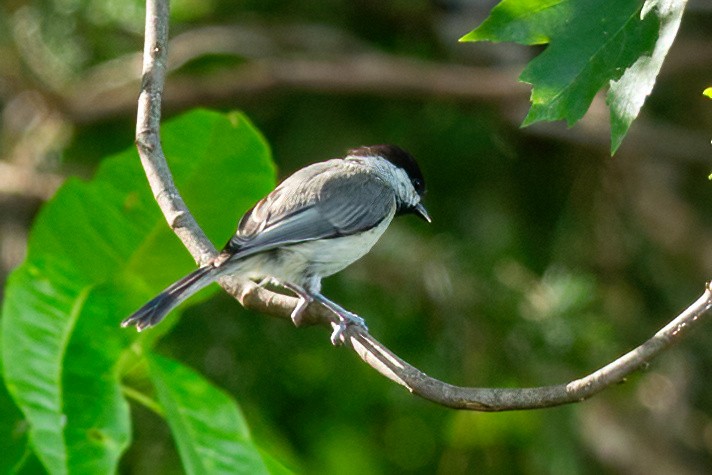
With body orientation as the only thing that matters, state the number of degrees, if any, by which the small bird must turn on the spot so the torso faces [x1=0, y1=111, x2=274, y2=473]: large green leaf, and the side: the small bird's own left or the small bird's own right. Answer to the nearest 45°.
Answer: approximately 180°

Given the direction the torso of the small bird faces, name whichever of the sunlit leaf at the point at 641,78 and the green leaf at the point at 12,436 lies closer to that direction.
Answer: the sunlit leaf

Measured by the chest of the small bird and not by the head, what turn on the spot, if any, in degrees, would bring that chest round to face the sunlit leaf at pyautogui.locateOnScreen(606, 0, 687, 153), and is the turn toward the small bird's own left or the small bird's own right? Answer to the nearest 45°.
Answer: approximately 45° to the small bird's own right

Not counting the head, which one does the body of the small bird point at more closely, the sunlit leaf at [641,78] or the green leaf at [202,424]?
the sunlit leaf

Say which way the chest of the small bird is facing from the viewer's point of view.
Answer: to the viewer's right

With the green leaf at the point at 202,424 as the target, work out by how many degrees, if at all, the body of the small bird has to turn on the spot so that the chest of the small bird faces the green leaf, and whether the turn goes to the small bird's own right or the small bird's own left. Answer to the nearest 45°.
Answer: approximately 135° to the small bird's own left

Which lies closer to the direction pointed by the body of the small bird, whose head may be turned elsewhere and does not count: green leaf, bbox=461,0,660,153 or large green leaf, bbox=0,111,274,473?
the green leaf
